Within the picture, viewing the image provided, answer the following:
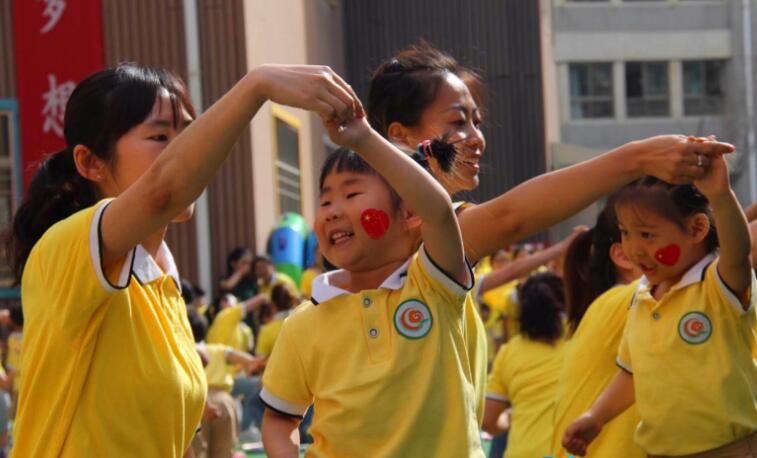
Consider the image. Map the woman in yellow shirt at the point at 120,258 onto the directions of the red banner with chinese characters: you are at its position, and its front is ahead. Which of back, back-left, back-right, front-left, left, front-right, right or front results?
front

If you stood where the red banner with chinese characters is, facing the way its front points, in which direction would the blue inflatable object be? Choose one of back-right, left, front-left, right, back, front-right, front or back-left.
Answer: left

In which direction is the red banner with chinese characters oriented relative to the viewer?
toward the camera

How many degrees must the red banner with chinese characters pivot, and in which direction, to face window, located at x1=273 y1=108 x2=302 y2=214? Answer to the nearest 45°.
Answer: approximately 135° to its left

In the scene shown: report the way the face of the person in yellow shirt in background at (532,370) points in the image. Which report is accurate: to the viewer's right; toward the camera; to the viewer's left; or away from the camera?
away from the camera

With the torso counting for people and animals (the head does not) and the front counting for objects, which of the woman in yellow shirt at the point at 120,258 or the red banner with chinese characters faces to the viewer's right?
the woman in yellow shirt

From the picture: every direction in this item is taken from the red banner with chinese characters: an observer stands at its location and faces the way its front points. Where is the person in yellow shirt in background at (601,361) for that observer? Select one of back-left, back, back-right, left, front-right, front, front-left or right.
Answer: front

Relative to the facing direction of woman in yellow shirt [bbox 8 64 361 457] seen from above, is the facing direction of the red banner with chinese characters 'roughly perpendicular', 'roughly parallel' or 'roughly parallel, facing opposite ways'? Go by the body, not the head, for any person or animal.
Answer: roughly perpendicular

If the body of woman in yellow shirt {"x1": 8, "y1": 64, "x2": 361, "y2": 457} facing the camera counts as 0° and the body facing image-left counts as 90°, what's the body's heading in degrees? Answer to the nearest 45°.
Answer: approximately 270°

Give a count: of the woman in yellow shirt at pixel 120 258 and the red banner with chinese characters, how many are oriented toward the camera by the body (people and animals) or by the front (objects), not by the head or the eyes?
1

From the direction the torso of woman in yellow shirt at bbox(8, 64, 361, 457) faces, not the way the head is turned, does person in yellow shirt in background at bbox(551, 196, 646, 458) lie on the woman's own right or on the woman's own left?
on the woman's own left
